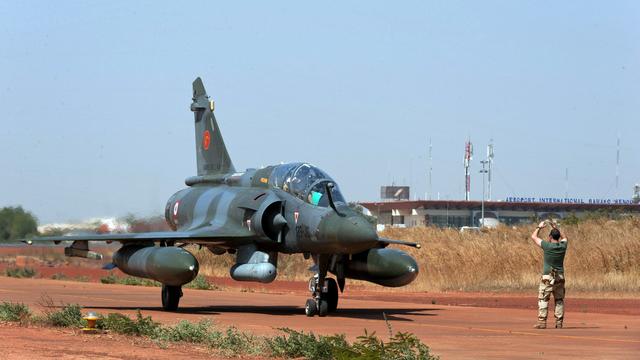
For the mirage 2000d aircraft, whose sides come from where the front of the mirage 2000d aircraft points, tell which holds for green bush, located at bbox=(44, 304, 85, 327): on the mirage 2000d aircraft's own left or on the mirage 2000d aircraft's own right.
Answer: on the mirage 2000d aircraft's own right

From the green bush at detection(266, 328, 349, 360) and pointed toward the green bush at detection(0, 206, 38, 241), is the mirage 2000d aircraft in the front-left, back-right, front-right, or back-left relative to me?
front-right

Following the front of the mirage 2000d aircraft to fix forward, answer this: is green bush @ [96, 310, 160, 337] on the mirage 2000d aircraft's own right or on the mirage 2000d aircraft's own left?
on the mirage 2000d aircraft's own right

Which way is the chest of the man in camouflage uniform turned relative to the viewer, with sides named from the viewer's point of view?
facing away from the viewer and to the left of the viewer

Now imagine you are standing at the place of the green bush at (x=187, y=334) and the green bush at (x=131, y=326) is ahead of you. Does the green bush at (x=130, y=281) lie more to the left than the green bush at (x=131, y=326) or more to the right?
right

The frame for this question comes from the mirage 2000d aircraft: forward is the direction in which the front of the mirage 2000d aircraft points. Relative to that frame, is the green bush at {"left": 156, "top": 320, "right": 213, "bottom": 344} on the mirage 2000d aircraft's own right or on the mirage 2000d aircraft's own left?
on the mirage 2000d aircraft's own right

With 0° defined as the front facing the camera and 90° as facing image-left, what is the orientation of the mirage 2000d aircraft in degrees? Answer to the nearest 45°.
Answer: approximately 315°

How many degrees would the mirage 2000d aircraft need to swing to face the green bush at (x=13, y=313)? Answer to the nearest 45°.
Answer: approximately 90° to its right

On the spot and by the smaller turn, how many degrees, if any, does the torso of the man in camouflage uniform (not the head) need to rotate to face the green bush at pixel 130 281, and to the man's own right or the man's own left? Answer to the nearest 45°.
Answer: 0° — they already face it

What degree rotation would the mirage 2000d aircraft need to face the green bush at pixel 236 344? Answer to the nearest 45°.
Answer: approximately 45° to its right

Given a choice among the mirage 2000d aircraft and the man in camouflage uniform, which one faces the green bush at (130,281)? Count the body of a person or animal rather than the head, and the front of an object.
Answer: the man in camouflage uniform
